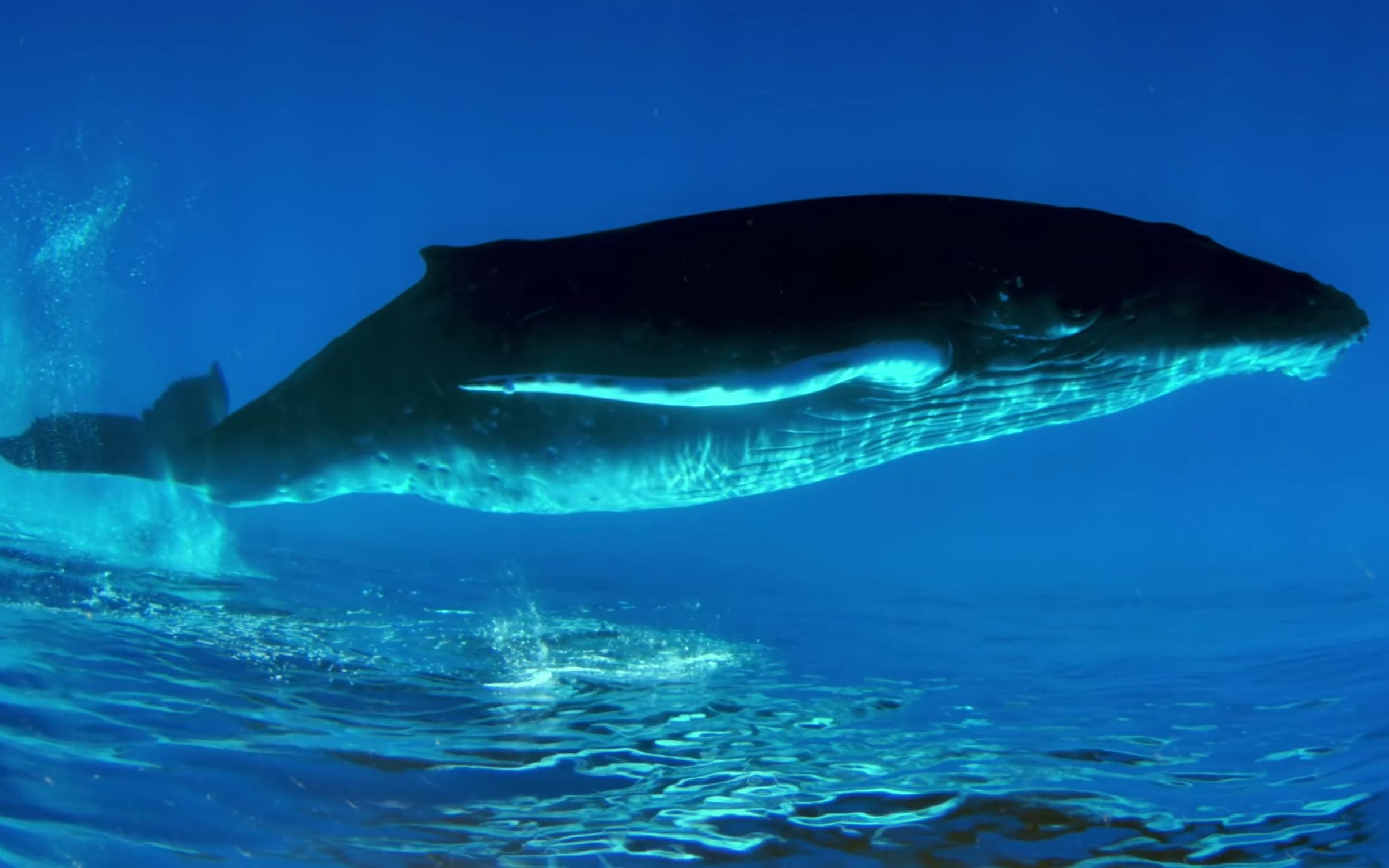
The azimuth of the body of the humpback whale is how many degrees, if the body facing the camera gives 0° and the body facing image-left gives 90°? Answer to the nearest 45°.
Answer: approximately 270°
